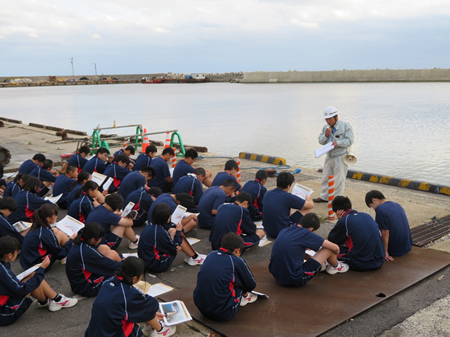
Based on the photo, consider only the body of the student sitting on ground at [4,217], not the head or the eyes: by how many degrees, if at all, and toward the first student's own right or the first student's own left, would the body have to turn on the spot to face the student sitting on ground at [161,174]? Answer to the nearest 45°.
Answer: approximately 45° to the first student's own left

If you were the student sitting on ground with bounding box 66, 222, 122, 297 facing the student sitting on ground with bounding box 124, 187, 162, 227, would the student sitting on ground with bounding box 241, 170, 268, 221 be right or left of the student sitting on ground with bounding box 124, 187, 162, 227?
right

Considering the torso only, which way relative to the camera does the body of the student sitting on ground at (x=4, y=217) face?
to the viewer's right

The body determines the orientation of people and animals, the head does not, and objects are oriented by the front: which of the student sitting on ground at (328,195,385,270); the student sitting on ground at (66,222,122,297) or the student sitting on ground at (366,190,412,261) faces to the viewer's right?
the student sitting on ground at (66,222,122,297)

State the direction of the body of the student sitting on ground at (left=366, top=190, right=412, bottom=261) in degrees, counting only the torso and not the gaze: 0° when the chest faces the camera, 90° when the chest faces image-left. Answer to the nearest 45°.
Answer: approximately 135°

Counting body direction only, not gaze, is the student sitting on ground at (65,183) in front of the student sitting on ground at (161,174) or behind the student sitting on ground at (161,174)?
behind

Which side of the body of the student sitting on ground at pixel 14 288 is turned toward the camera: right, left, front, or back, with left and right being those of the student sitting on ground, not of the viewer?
right

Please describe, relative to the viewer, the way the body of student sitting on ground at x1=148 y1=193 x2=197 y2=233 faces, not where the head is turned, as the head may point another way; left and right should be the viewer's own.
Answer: facing to the right of the viewer

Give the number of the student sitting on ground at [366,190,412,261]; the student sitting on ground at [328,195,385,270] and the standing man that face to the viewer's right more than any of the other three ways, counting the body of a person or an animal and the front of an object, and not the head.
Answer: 0

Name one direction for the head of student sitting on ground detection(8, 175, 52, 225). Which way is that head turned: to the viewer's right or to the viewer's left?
to the viewer's right

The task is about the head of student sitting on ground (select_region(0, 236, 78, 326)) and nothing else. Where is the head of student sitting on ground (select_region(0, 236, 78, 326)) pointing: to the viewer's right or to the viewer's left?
to the viewer's right

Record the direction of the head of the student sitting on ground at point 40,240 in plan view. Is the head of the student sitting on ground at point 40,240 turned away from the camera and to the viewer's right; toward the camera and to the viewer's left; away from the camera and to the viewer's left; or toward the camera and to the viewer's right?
away from the camera and to the viewer's right

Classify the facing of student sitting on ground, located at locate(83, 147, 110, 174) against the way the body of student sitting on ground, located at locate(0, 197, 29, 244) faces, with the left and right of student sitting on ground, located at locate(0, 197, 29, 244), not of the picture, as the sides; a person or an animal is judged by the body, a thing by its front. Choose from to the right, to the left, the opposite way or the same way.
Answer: the same way

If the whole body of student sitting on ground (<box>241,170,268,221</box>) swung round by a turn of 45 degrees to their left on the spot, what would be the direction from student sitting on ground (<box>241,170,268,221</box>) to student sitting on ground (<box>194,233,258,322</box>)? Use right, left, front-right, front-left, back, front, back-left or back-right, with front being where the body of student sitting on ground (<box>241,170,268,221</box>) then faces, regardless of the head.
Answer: back

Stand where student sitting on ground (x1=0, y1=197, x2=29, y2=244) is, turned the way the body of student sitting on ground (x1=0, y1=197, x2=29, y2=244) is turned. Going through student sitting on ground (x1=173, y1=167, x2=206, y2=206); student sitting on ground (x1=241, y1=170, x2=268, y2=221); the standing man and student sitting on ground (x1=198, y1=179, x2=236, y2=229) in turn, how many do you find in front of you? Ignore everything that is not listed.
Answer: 4

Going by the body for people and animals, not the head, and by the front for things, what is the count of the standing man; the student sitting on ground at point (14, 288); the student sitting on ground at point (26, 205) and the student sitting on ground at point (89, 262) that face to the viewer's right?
3

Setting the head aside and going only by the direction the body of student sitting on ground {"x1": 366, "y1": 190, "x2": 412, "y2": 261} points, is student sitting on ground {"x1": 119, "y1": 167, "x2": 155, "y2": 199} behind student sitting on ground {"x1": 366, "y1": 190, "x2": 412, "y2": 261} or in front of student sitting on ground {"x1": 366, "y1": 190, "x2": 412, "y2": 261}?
in front

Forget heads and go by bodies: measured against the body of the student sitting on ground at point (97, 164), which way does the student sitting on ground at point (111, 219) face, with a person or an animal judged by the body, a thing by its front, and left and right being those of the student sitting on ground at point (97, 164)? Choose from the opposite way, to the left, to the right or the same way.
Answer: the same way

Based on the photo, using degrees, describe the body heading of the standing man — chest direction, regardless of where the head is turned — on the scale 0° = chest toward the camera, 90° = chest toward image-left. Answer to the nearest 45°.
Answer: approximately 45°
